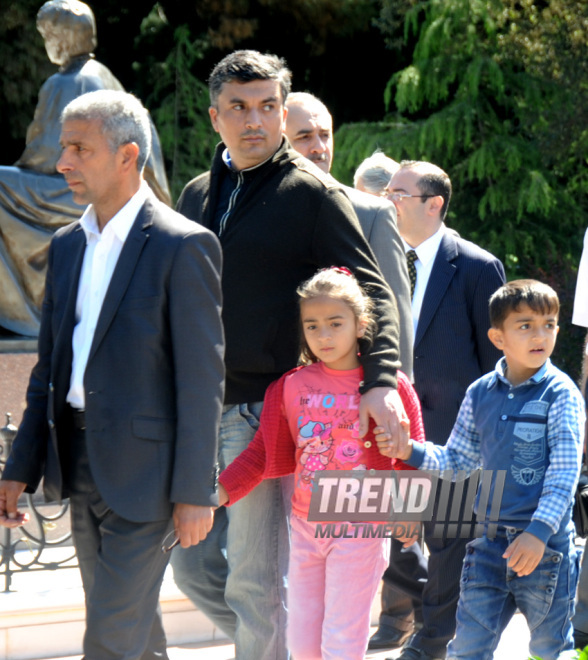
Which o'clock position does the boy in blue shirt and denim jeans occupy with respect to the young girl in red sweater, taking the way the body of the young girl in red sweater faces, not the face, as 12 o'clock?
The boy in blue shirt and denim jeans is roughly at 9 o'clock from the young girl in red sweater.

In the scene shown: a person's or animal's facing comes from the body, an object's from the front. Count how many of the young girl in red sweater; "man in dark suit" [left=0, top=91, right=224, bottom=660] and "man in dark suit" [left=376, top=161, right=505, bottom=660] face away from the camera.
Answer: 0

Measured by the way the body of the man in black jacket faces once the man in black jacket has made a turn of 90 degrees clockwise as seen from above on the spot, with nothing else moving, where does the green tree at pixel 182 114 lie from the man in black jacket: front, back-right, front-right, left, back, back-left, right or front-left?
front-right

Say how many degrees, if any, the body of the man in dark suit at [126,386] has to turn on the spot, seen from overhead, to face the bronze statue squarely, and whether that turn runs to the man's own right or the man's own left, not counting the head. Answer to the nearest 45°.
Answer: approximately 135° to the man's own right

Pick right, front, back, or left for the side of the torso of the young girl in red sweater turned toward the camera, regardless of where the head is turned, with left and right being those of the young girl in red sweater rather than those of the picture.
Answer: front

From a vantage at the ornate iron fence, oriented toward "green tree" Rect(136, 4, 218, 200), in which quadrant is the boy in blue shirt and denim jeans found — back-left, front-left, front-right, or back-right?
back-right

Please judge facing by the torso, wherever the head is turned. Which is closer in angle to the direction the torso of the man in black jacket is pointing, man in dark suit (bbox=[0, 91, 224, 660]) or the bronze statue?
the man in dark suit

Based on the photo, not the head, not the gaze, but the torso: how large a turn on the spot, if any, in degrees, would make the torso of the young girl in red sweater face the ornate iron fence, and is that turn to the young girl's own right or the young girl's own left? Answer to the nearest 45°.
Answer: approximately 135° to the young girl's own right

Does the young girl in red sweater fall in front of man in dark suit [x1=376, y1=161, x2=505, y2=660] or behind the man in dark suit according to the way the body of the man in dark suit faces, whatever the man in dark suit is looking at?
in front

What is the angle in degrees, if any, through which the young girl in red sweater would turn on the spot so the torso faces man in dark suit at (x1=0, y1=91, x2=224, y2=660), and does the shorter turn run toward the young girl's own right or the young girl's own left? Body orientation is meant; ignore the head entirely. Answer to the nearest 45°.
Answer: approximately 45° to the young girl's own right

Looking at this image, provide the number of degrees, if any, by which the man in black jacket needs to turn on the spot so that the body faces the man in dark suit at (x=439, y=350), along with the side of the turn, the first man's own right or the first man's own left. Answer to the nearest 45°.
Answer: approximately 180°

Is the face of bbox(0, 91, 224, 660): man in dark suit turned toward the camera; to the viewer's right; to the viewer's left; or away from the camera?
to the viewer's left

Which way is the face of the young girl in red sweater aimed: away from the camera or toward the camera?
toward the camera

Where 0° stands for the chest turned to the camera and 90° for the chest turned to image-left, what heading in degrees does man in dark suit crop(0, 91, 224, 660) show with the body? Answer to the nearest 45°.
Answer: approximately 45°

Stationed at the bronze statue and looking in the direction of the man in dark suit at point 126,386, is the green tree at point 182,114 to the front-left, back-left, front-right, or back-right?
back-left

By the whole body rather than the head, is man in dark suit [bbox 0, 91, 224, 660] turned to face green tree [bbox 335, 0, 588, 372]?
no

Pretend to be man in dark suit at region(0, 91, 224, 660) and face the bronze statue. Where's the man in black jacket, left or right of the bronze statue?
right
